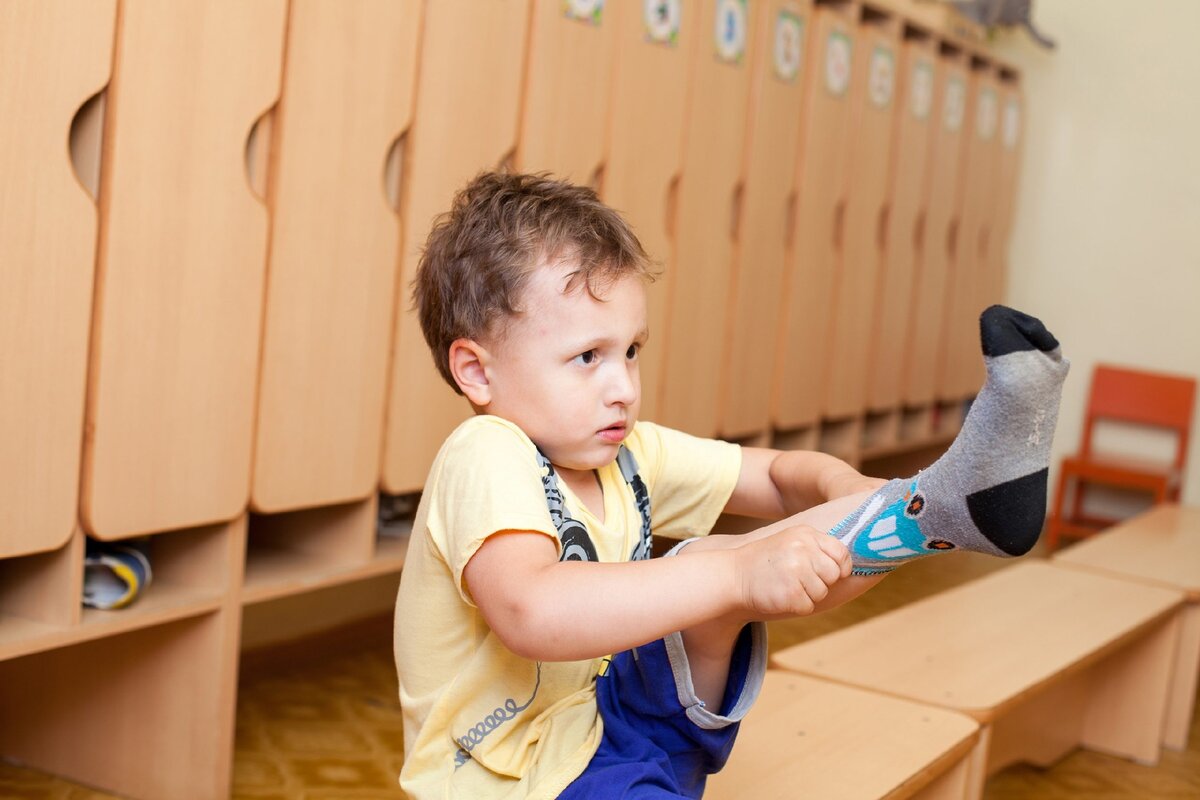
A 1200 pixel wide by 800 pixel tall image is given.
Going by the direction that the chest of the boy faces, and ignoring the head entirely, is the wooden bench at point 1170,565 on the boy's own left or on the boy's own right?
on the boy's own left

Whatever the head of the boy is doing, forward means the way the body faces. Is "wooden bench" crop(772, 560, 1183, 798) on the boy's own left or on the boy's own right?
on the boy's own left

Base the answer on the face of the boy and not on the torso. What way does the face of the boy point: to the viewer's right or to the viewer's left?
to the viewer's right

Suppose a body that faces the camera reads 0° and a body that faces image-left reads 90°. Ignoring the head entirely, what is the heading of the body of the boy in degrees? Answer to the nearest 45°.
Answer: approximately 315°
